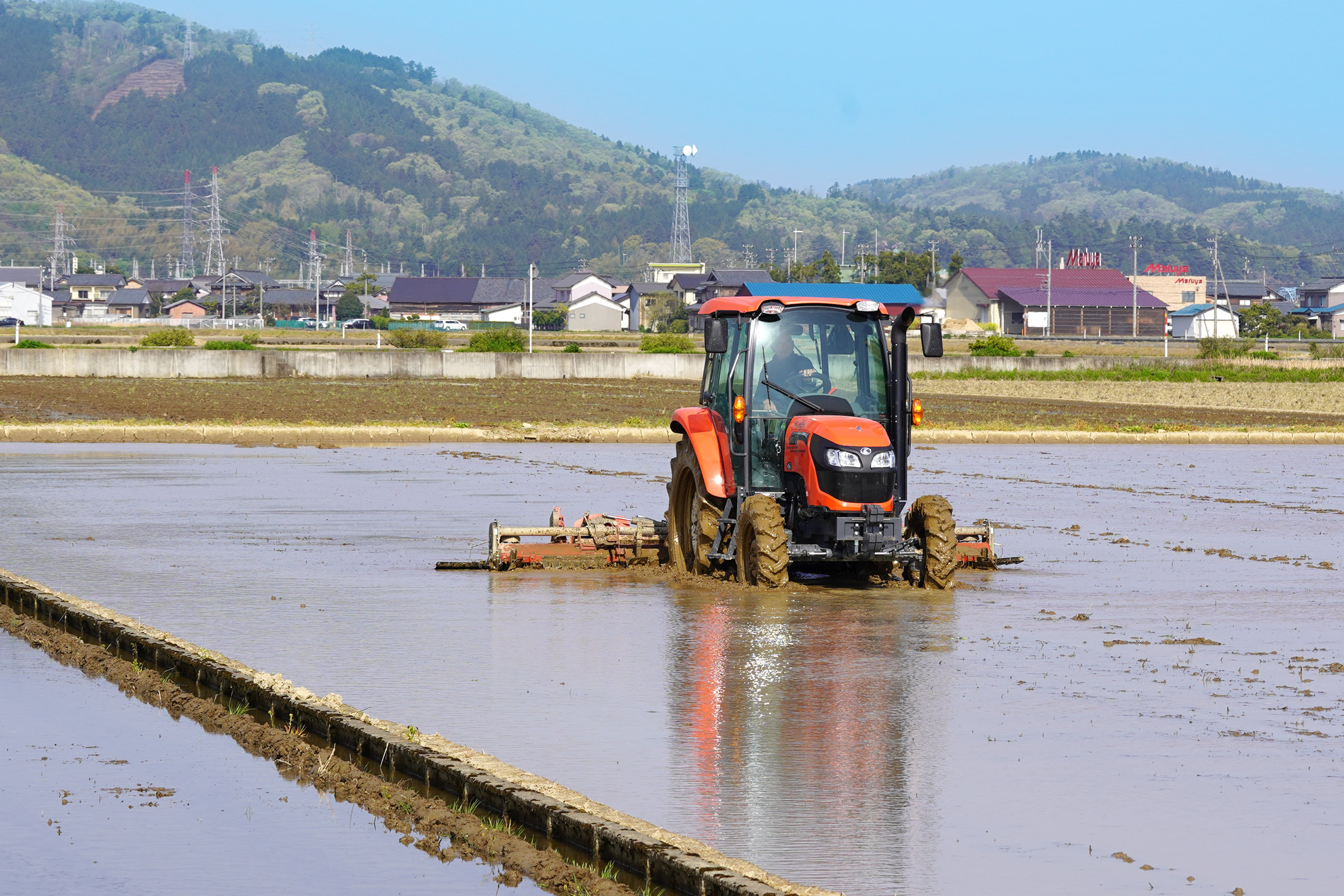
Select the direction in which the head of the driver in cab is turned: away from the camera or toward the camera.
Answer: toward the camera

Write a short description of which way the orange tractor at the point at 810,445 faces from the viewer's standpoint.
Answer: facing the viewer and to the right of the viewer
